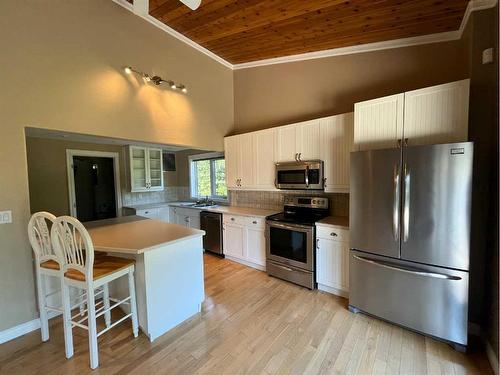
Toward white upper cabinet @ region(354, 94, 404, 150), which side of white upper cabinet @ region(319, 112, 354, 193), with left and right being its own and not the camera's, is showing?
left

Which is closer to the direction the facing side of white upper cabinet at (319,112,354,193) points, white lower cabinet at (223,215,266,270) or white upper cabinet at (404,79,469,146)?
the white lower cabinet

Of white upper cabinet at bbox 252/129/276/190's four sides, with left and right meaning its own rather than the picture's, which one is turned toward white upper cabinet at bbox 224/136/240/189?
right

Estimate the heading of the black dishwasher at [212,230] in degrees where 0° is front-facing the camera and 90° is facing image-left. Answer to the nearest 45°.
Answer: approximately 45°

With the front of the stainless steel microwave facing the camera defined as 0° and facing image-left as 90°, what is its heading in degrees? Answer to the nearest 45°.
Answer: approximately 45°

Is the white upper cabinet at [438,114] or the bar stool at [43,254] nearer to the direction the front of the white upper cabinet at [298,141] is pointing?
the bar stool

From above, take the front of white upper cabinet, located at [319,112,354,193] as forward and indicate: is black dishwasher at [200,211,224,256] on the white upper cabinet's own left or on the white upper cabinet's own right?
on the white upper cabinet's own right

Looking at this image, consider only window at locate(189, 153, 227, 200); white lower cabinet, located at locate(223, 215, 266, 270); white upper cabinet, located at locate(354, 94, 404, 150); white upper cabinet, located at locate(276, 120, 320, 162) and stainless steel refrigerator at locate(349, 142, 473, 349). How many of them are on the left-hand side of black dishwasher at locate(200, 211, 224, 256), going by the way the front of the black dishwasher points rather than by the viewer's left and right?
4

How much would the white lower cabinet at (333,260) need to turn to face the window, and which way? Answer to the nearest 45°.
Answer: approximately 90° to its right

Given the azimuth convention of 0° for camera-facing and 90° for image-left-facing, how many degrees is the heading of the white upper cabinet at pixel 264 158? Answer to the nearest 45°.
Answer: approximately 45°
